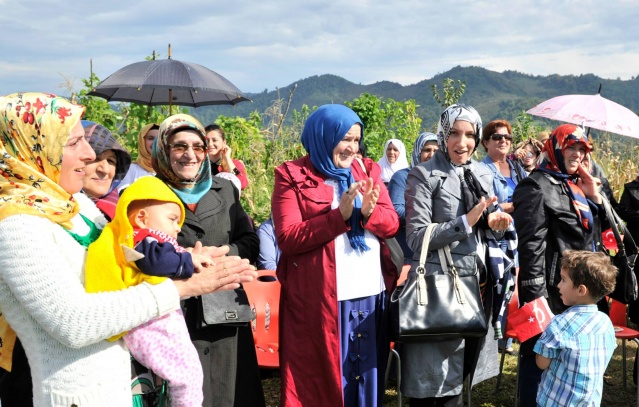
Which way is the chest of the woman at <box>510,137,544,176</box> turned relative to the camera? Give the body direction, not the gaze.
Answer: toward the camera

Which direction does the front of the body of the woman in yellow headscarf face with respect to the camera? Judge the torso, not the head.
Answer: to the viewer's right

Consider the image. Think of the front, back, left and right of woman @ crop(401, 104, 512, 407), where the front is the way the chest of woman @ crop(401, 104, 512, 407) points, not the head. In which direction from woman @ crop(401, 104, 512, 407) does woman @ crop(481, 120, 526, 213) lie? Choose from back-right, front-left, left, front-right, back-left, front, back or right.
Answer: back-left

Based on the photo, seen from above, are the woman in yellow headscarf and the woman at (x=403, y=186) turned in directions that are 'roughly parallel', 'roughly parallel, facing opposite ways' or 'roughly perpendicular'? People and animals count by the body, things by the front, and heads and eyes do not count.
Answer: roughly perpendicular

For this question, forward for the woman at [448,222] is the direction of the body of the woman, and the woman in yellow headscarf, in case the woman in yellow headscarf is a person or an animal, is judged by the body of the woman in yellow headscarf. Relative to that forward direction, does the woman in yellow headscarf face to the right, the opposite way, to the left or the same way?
to the left

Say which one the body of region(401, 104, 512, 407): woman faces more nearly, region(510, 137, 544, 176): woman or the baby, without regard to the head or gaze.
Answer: the baby

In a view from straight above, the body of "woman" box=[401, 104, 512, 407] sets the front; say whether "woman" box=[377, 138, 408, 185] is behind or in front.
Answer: behind

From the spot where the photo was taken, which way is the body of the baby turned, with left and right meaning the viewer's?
facing to the right of the viewer

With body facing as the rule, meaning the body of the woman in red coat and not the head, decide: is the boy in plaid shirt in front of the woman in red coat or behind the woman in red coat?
in front

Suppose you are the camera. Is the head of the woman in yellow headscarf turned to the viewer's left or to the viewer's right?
to the viewer's right
